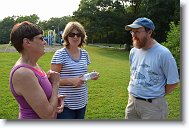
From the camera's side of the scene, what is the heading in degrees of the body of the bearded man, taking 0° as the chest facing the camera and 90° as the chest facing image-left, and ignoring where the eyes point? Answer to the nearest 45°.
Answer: approximately 45°

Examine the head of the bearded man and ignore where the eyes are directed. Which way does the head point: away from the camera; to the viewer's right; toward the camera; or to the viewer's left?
to the viewer's left

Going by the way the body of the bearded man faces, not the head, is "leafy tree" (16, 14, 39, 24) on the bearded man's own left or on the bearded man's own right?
on the bearded man's own right
